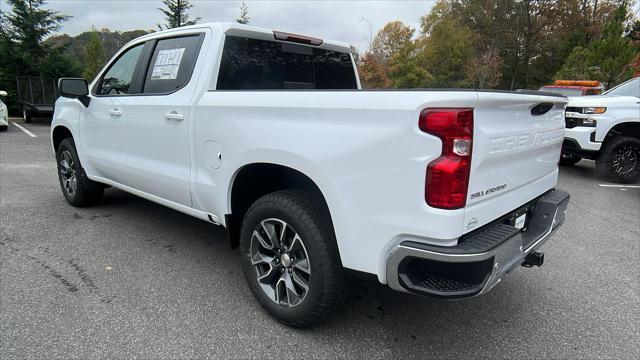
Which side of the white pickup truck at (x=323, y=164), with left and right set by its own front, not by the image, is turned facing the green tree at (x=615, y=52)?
right

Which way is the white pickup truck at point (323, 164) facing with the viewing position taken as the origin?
facing away from the viewer and to the left of the viewer

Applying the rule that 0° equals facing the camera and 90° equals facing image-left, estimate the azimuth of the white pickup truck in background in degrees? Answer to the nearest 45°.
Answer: approximately 45°

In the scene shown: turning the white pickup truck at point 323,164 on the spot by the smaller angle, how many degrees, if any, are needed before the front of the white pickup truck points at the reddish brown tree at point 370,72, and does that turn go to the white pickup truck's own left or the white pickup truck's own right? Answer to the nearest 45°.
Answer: approximately 45° to the white pickup truck's own right

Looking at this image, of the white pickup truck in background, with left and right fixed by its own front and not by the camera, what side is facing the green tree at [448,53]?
right

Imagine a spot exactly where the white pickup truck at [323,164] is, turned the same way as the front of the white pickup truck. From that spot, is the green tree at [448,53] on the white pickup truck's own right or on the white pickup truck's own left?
on the white pickup truck's own right

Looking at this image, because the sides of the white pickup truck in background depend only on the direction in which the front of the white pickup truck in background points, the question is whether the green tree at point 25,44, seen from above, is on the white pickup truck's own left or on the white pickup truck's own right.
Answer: on the white pickup truck's own right

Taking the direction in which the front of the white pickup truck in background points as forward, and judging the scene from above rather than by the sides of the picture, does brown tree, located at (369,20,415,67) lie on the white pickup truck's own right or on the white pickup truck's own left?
on the white pickup truck's own right

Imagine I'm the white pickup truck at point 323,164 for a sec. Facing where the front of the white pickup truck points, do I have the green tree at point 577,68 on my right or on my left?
on my right
